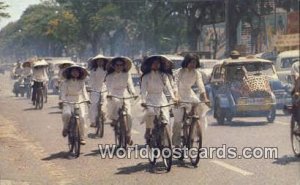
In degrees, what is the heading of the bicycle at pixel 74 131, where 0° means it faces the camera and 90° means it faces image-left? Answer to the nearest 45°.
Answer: approximately 0°

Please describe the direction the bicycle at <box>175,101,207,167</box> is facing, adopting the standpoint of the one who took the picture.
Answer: facing the viewer

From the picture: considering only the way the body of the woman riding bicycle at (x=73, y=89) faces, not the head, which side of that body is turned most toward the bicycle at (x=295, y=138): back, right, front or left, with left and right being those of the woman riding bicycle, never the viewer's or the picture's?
left

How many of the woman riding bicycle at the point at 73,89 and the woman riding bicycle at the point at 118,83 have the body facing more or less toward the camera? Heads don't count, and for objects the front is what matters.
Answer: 2

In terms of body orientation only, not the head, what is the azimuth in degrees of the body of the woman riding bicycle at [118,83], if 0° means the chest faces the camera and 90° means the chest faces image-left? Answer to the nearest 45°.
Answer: approximately 0°

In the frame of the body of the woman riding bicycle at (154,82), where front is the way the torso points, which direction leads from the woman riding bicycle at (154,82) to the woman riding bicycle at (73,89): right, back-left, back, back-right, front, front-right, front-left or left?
back-right

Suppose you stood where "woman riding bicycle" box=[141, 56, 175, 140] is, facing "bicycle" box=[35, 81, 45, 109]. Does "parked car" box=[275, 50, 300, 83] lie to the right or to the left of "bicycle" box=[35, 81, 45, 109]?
right

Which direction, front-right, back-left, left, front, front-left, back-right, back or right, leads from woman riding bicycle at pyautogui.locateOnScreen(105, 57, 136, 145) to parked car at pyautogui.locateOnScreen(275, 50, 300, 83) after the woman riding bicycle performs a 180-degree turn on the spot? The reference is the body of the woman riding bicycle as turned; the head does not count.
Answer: front-right

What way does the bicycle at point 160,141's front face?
toward the camera

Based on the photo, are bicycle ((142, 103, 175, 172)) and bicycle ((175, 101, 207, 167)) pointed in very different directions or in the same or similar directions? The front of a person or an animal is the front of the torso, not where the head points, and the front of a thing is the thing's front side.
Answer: same or similar directions

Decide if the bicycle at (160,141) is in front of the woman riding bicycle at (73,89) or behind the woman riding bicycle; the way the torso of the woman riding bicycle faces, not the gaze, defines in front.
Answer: in front

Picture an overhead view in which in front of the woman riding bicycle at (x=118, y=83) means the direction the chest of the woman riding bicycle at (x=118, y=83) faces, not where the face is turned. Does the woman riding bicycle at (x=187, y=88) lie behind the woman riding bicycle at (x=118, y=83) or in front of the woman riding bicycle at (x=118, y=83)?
in front

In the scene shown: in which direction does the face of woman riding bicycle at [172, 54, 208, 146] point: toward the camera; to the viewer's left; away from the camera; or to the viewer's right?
toward the camera

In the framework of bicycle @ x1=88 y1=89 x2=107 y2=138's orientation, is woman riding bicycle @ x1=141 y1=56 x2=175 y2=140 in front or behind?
in front

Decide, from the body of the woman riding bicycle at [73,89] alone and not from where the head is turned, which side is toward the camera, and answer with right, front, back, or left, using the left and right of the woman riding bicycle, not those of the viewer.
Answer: front
